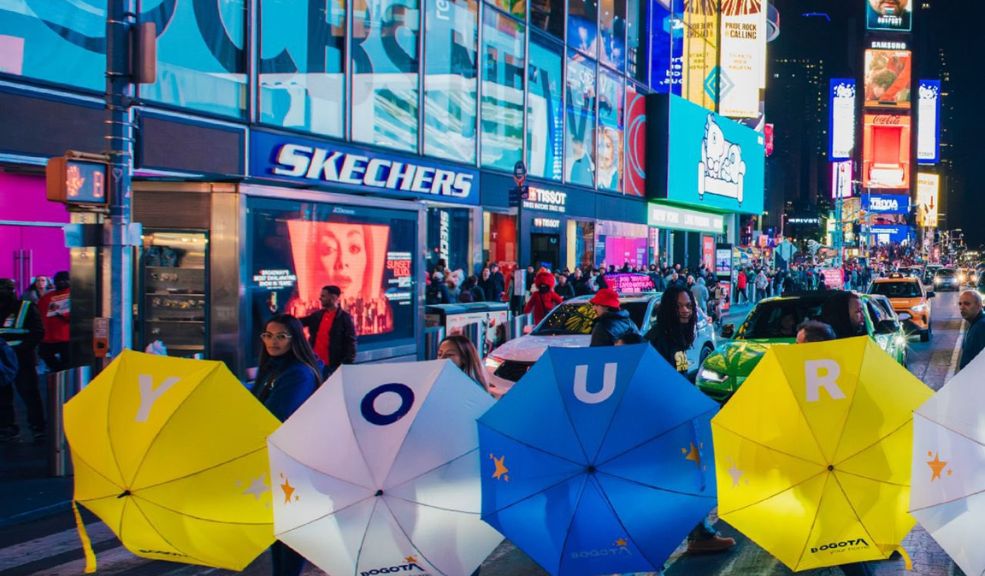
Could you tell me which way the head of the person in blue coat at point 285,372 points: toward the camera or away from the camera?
toward the camera

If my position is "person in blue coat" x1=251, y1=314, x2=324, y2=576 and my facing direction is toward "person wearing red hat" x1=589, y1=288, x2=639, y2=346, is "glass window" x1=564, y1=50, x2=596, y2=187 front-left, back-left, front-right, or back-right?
front-left

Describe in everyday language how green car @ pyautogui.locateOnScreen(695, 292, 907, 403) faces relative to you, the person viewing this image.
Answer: facing the viewer and to the left of the viewer

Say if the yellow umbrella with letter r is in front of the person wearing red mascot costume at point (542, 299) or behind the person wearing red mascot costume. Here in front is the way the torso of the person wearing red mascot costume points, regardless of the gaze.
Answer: in front

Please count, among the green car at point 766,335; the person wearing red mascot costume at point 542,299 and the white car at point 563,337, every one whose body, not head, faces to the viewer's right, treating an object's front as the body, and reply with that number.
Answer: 0

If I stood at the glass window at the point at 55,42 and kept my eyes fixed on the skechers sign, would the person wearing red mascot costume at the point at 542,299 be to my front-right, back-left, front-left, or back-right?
front-right

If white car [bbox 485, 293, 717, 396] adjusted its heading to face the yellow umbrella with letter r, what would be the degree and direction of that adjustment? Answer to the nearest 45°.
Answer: approximately 45° to its left

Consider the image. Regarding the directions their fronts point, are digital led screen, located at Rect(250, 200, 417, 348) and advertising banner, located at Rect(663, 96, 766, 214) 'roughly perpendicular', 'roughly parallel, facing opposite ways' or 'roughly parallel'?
roughly parallel

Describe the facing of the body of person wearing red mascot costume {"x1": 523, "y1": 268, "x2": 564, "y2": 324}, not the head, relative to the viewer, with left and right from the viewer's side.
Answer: facing the viewer

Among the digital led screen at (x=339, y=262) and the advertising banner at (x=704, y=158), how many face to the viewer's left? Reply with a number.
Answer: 0

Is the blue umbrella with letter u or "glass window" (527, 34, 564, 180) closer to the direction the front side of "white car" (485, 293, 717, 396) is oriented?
the blue umbrella with letter u

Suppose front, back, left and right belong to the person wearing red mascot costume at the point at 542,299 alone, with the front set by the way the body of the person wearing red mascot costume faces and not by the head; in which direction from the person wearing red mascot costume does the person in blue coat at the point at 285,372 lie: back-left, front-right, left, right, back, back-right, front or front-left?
front

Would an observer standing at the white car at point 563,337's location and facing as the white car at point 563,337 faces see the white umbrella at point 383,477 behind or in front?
in front

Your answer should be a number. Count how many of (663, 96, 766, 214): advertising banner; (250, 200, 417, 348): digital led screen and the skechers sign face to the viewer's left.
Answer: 0
